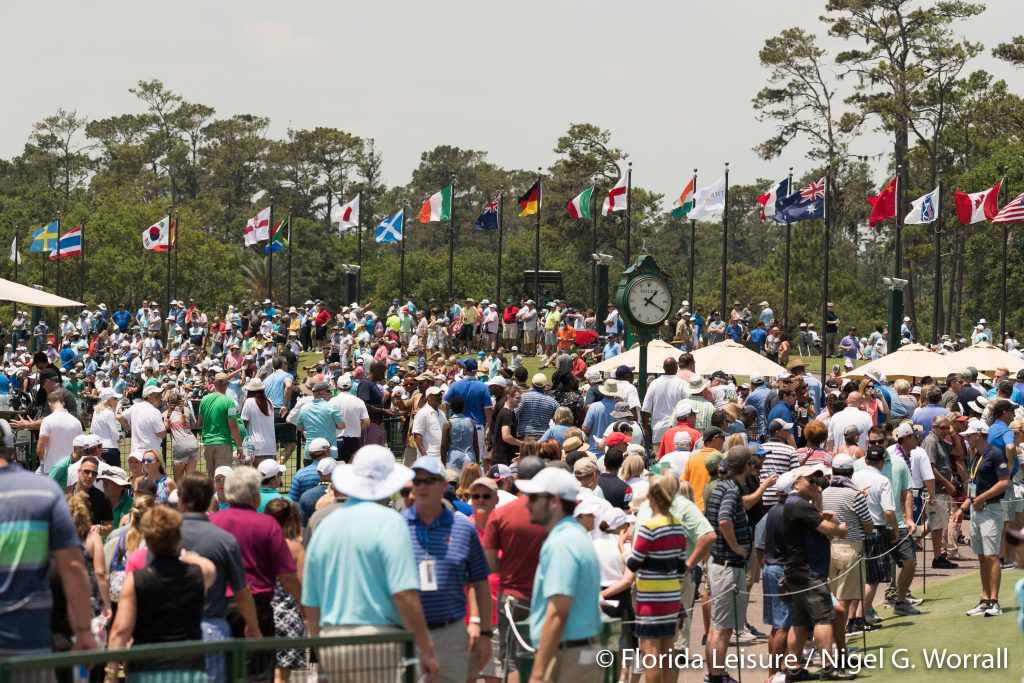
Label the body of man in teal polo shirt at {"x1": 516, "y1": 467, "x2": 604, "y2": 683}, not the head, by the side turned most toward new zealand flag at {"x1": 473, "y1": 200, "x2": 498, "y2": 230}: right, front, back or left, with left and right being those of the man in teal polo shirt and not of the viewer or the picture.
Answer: right

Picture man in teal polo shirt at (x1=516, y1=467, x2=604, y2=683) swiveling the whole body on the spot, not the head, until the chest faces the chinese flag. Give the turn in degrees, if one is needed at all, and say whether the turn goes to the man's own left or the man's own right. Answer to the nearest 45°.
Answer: approximately 90° to the man's own right

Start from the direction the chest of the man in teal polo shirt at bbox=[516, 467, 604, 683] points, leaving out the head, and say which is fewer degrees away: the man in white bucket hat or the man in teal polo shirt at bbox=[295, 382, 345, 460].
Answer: the man in white bucket hat

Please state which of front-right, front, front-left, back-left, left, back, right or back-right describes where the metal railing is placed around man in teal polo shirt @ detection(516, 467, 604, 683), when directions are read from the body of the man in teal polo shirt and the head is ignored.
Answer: front-left

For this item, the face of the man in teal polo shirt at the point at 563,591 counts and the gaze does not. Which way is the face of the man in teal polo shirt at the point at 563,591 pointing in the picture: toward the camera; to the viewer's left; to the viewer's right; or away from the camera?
to the viewer's left

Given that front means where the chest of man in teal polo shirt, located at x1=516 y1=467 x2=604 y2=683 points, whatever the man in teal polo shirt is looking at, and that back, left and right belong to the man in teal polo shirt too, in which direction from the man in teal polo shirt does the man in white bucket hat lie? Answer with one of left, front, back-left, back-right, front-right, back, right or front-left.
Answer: front-left

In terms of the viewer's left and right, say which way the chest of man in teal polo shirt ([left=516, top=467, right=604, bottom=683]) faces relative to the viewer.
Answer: facing to the left of the viewer

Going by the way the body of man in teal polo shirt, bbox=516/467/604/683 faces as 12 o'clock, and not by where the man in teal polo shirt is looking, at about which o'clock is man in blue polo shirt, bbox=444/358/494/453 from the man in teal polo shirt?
The man in blue polo shirt is roughly at 3 o'clock from the man in teal polo shirt.
